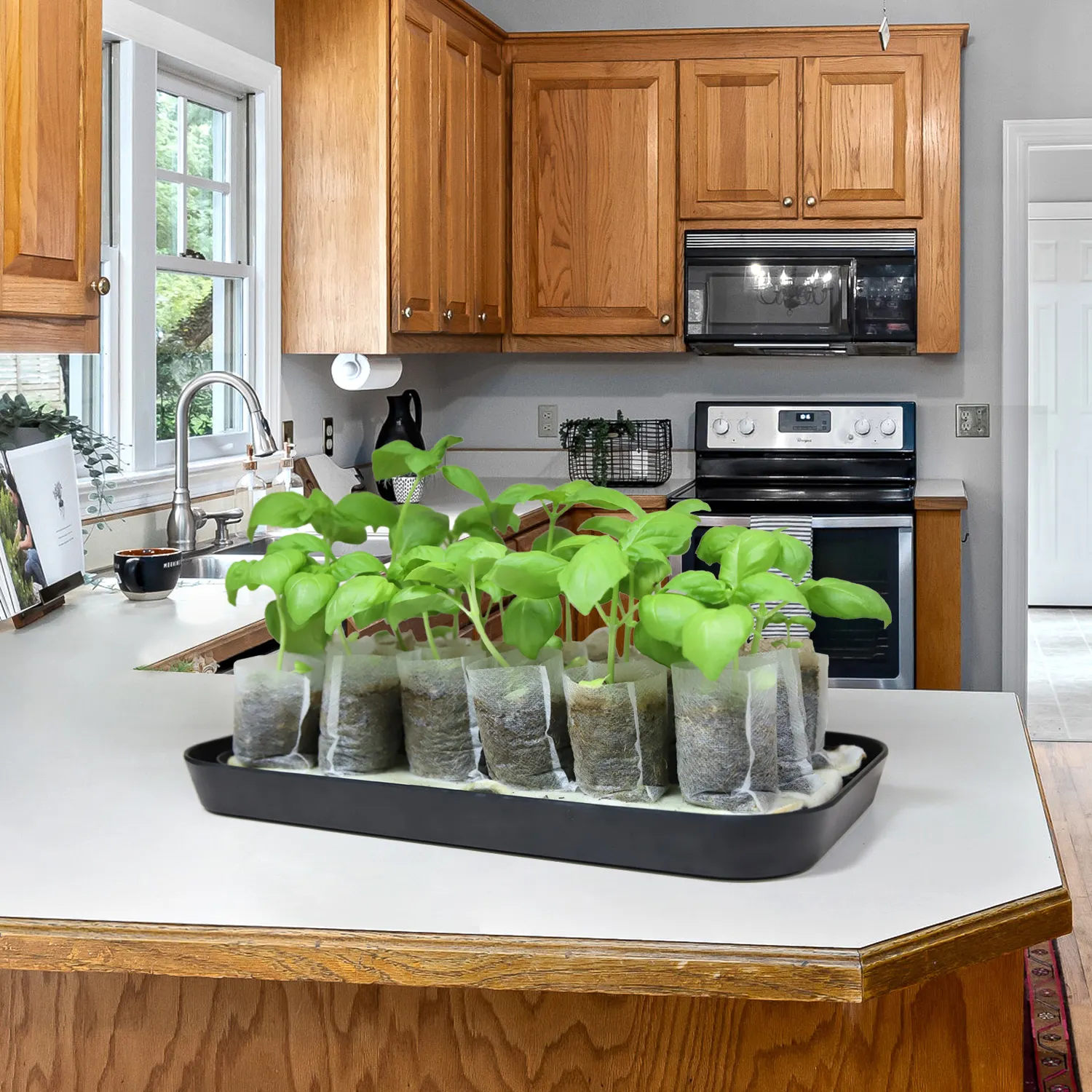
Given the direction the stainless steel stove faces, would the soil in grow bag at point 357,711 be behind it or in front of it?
in front

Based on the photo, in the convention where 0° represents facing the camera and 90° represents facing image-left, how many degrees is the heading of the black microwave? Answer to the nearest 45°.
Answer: approximately 0°

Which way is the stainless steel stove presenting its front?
toward the camera

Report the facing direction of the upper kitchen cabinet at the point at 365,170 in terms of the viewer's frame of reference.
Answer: facing to the right of the viewer

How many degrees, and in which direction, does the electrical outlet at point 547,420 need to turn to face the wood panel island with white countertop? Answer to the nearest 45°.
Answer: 0° — it already faces it

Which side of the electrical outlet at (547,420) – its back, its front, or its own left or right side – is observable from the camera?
front

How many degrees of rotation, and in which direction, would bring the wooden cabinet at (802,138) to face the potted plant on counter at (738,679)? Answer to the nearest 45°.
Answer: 0° — it already faces it

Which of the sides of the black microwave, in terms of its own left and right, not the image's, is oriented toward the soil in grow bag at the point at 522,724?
front

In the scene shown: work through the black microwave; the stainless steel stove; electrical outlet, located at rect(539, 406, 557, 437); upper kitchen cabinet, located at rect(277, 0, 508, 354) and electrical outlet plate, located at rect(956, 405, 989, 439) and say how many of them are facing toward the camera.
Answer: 4
